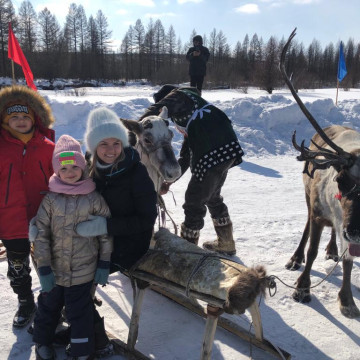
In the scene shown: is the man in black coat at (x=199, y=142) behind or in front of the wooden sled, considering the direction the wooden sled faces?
in front

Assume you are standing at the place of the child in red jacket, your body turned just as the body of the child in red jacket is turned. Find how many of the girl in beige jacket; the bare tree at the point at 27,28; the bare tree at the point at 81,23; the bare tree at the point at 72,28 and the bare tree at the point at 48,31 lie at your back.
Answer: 4

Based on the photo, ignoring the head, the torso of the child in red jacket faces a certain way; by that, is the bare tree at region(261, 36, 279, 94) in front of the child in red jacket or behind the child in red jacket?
behind

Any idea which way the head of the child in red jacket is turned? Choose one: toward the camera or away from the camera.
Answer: toward the camera

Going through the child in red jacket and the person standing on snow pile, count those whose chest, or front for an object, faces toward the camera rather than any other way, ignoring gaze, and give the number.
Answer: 2

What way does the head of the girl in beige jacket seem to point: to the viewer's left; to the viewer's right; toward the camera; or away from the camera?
toward the camera

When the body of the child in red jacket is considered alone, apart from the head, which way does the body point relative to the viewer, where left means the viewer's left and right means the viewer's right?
facing the viewer

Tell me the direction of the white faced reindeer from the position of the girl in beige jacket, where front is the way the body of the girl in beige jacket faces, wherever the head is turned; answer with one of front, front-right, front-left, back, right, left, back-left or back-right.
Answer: back-left

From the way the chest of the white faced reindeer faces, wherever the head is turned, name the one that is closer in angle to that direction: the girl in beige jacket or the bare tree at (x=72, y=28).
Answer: the girl in beige jacket

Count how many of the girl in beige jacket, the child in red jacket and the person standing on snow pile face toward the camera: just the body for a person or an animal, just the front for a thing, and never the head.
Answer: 3

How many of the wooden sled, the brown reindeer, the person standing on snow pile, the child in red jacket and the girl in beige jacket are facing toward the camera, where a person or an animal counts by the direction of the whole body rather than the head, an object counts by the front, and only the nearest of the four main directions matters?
4

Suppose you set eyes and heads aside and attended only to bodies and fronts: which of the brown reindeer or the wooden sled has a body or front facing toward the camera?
the brown reindeer

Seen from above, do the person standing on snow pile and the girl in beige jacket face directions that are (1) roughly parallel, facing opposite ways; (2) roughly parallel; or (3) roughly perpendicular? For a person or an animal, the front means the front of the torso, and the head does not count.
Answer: roughly parallel

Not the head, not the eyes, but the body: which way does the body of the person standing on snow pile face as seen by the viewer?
toward the camera

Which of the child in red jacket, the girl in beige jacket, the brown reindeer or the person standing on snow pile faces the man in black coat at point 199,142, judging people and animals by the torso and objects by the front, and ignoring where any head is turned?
the person standing on snow pile

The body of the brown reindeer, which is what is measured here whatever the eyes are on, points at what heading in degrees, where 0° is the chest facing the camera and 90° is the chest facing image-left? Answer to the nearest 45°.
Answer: approximately 0°

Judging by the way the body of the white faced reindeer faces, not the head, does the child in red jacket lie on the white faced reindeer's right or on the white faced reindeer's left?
on the white faced reindeer's right

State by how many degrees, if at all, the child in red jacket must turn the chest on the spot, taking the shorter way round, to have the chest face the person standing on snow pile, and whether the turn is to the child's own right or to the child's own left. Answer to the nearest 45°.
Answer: approximately 135° to the child's own left
